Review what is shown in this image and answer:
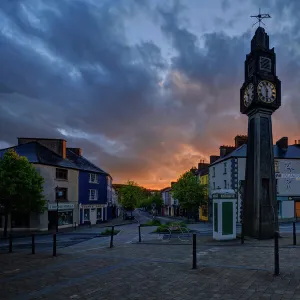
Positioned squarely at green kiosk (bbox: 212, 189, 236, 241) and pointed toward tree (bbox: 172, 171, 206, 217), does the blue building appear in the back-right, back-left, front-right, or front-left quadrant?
front-left

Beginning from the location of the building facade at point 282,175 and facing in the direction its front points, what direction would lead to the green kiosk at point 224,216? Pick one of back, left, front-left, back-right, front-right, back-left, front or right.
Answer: front

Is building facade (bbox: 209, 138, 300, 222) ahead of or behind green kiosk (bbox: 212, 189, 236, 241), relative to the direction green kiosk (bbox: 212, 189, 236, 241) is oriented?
behind

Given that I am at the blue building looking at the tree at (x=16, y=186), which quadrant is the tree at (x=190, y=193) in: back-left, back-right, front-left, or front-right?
back-left

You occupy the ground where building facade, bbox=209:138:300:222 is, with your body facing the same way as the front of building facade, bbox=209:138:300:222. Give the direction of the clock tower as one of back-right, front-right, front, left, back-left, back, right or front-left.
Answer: front

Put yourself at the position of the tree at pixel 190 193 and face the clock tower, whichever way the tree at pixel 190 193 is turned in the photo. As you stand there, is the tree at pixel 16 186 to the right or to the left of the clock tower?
right

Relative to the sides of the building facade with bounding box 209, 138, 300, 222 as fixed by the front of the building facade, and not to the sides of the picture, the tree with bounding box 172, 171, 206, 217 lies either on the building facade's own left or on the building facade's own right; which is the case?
on the building facade's own right

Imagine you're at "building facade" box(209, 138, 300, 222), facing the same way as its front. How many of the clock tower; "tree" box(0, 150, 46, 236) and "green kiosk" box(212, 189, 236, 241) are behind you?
0

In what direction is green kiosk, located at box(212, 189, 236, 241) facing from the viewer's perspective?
toward the camera
